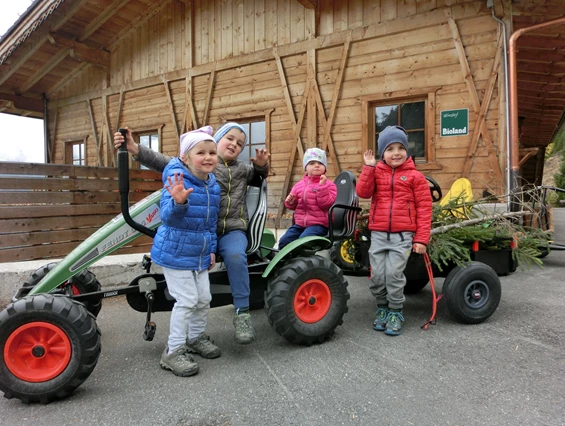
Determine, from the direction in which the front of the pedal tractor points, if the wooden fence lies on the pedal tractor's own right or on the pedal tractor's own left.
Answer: on the pedal tractor's own right

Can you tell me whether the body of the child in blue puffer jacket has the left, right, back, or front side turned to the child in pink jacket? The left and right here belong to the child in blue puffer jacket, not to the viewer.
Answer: left

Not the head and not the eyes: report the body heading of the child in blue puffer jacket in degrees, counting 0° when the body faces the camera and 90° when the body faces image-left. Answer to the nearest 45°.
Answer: approximately 315°

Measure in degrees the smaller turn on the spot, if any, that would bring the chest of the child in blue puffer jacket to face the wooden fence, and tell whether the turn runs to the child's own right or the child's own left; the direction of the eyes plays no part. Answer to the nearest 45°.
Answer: approximately 180°

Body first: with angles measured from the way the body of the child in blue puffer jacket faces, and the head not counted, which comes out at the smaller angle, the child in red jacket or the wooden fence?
the child in red jacket

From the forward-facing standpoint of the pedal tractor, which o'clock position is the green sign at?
The green sign is roughly at 5 o'clock from the pedal tractor.

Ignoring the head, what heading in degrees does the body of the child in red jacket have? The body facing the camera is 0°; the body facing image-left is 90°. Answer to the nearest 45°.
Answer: approximately 0°

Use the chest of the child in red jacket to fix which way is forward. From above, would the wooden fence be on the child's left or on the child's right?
on the child's right

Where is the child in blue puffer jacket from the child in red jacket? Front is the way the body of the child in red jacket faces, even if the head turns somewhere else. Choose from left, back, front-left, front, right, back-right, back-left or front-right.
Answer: front-right

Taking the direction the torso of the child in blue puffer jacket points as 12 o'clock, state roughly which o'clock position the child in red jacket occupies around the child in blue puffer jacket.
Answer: The child in red jacket is roughly at 10 o'clock from the child in blue puffer jacket.

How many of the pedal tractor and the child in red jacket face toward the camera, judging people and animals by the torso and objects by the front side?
1

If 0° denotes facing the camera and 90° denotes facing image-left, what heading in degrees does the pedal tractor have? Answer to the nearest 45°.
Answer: approximately 90°

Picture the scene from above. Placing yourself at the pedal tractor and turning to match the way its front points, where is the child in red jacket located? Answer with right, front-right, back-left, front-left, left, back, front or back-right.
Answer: back
